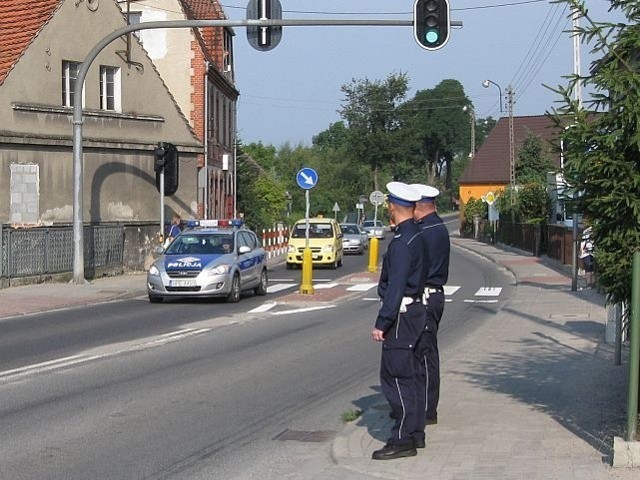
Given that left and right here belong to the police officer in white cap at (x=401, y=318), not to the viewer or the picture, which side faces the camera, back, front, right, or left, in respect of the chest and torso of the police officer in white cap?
left

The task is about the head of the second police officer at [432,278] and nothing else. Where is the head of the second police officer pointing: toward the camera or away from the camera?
away from the camera

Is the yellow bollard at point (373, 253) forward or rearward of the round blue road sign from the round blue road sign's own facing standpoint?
rearward

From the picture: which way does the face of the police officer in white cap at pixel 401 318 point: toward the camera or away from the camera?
away from the camera

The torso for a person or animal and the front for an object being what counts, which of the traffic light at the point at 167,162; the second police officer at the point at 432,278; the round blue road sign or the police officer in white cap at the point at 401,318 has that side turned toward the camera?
the round blue road sign

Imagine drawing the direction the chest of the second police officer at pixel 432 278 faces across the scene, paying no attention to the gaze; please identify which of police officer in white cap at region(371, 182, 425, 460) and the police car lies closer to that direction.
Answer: the police car

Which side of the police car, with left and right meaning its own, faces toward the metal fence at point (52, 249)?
right

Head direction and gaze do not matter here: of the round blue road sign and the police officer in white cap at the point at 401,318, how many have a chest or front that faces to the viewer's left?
1

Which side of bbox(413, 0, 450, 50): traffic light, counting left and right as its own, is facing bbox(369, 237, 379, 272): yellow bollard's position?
back

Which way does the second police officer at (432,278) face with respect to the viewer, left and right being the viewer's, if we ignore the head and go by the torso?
facing away from the viewer and to the left of the viewer

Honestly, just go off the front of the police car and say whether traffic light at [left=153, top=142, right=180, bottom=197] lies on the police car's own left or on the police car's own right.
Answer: on the police car's own right

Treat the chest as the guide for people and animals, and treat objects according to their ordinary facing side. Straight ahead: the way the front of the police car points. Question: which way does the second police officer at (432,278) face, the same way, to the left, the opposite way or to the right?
to the right

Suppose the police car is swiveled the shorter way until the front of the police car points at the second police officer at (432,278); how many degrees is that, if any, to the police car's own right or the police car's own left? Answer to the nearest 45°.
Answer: approximately 45° to the police car's own left

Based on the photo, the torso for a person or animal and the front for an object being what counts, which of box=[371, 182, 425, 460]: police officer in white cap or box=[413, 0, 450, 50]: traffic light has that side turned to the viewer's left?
the police officer in white cap
